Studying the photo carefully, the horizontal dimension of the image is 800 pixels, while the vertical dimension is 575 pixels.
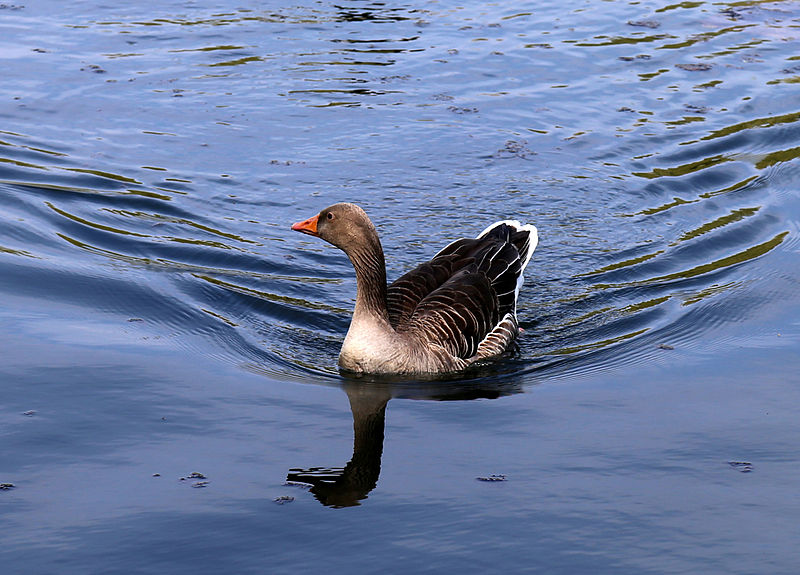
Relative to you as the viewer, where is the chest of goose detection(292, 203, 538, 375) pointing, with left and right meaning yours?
facing the viewer and to the left of the viewer
